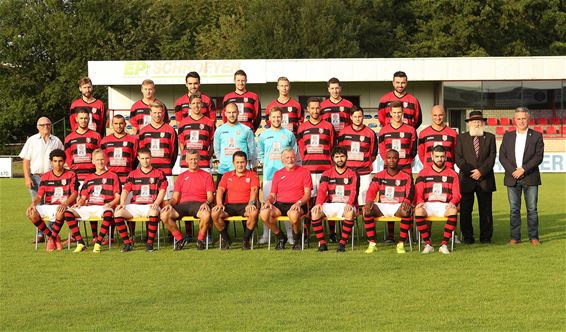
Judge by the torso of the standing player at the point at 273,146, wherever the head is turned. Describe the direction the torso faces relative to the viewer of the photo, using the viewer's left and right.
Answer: facing the viewer

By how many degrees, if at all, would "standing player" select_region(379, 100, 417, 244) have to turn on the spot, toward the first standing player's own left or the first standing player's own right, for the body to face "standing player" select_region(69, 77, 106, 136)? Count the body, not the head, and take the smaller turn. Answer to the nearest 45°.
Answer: approximately 90° to the first standing player's own right

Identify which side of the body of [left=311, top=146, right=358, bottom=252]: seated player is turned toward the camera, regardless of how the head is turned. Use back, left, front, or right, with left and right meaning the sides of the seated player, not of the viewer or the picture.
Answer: front

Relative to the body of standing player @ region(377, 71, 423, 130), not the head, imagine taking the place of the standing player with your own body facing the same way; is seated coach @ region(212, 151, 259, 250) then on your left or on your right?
on your right

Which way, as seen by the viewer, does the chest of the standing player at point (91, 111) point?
toward the camera

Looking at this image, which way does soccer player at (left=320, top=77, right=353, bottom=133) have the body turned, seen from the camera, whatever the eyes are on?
toward the camera

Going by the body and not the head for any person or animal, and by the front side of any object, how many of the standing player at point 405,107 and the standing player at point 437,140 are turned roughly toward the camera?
2

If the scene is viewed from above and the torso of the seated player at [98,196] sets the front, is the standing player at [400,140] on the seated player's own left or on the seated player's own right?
on the seated player's own left

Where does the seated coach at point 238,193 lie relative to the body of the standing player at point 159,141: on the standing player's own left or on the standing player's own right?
on the standing player's own left
